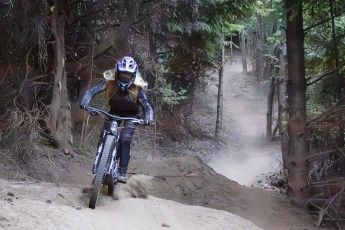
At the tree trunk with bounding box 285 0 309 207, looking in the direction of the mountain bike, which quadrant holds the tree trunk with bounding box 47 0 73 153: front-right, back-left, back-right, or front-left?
front-right

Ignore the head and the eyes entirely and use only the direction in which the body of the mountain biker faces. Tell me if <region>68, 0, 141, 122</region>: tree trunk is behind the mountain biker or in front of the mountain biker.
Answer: behind

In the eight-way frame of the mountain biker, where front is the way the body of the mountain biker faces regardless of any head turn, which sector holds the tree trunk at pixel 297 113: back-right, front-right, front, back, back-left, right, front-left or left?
back-left

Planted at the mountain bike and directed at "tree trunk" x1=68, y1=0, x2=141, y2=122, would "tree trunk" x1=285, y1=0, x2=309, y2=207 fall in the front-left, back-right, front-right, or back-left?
front-right

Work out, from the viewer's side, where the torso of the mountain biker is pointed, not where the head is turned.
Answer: toward the camera

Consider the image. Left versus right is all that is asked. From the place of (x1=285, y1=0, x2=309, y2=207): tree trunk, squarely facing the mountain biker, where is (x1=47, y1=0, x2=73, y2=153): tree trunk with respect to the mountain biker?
right

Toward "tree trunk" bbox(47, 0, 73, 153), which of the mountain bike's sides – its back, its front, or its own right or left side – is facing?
back

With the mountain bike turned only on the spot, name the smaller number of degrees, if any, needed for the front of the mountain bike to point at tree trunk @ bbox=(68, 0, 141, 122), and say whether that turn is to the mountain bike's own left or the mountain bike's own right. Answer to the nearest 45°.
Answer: approximately 180°

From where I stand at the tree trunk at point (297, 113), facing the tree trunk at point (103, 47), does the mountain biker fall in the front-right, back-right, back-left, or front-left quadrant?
front-left

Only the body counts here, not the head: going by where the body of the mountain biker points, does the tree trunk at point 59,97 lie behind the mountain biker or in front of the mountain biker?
behind
